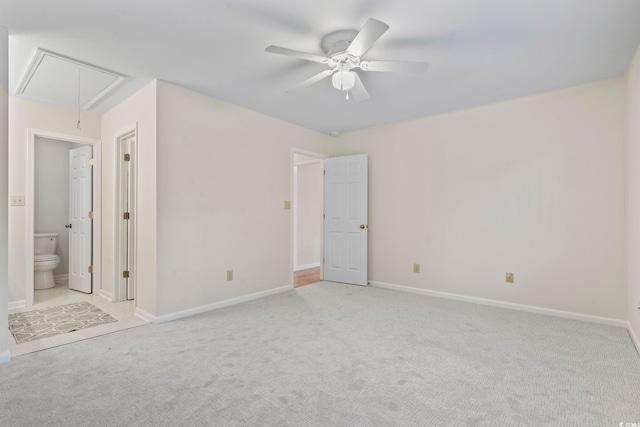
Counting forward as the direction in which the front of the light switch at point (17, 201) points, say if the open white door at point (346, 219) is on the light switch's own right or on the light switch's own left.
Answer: on the light switch's own left

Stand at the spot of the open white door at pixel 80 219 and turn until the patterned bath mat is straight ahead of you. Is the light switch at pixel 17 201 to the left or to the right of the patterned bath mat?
right

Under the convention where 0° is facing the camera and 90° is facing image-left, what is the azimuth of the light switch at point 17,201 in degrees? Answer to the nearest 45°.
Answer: approximately 0°

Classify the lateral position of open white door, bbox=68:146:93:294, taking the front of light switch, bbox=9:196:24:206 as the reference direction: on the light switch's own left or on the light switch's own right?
on the light switch's own left

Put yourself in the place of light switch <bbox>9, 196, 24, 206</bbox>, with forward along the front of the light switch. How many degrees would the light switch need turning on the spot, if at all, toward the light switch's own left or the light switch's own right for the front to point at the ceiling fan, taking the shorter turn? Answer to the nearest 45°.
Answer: approximately 45° to the light switch's own left
